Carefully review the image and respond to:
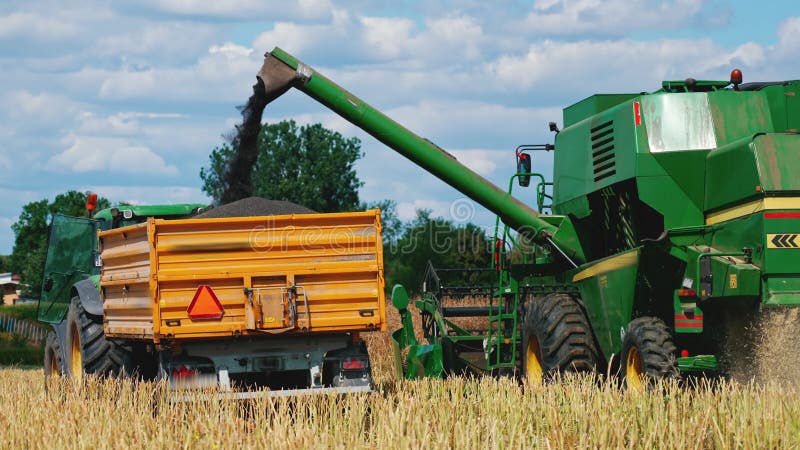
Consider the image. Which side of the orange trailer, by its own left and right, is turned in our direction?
back

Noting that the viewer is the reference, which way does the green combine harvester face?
facing away from the viewer and to the left of the viewer

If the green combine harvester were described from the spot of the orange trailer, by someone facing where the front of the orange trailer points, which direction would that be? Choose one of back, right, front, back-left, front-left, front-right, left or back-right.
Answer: right

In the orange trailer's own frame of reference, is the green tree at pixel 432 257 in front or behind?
in front

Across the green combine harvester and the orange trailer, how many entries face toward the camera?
0

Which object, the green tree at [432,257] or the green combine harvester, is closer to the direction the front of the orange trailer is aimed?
the green tree

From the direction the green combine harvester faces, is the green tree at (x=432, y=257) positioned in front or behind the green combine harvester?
in front
